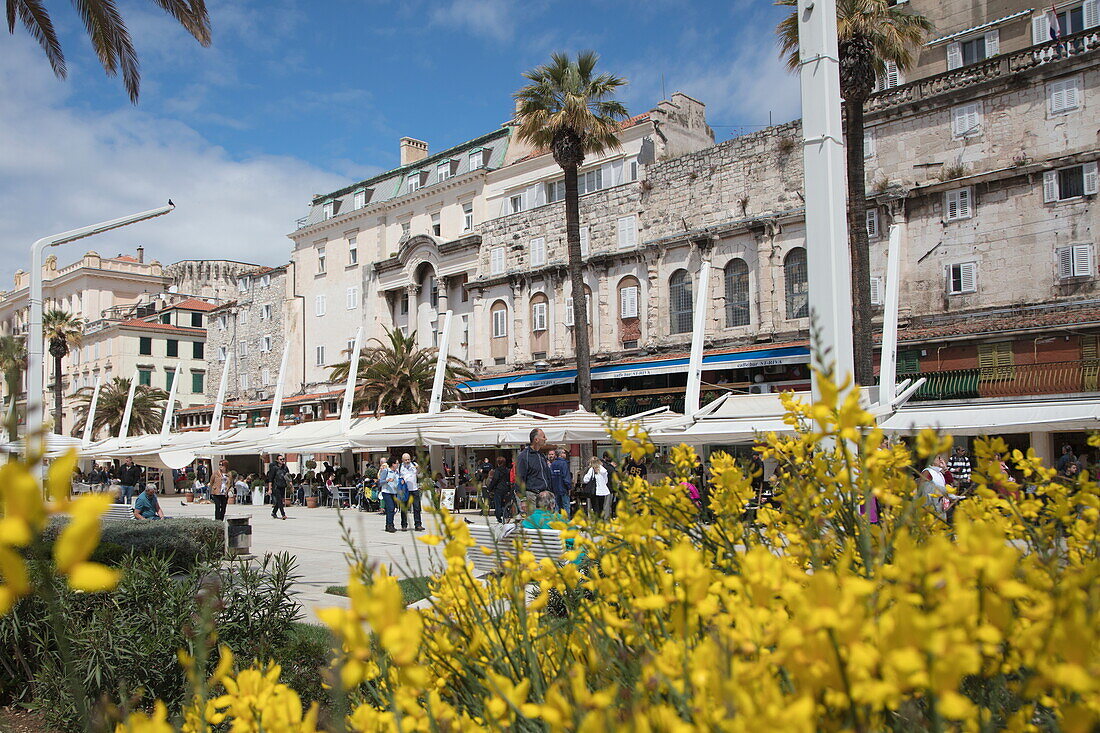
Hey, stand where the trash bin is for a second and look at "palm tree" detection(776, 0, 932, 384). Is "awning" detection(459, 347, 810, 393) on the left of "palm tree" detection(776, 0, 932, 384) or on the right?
left

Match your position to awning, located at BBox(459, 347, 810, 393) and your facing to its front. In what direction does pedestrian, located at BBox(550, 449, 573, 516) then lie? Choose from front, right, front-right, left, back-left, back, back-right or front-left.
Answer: front-left

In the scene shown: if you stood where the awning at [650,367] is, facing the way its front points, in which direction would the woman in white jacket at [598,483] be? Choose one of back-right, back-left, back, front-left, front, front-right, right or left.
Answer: front-left

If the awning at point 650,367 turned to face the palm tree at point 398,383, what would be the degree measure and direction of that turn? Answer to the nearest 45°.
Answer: approximately 45° to its right

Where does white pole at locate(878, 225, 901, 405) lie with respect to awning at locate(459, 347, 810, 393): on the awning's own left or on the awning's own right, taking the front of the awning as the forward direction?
on the awning's own left

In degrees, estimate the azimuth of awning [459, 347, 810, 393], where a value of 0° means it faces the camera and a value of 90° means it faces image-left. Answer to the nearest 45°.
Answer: approximately 45°
